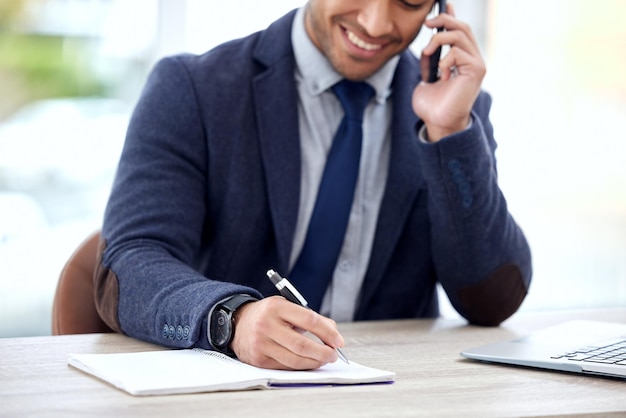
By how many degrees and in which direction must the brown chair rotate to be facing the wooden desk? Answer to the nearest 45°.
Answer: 0° — it already faces it

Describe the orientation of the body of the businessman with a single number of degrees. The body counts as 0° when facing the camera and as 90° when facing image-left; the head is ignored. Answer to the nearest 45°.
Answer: approximately 0°

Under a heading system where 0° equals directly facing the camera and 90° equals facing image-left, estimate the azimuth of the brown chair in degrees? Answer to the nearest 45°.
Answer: approximately 315°

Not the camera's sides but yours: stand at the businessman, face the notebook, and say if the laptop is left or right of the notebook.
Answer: left

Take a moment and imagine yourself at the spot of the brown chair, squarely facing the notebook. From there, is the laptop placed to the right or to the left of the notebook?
left
